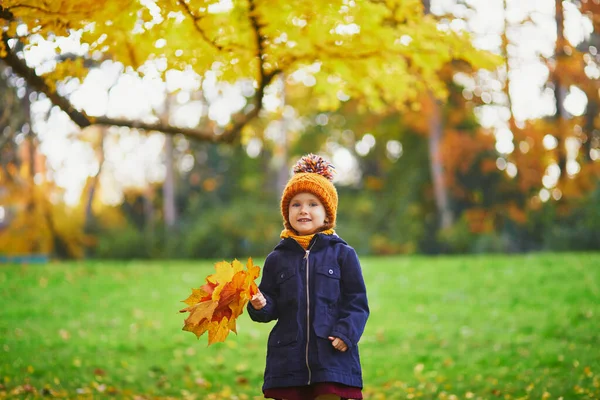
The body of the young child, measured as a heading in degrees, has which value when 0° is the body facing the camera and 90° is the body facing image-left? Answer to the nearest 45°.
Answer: approximately 0°

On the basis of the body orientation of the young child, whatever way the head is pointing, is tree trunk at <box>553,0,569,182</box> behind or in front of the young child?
behind

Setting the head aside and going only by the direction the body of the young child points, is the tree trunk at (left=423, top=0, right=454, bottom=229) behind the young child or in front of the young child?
behind

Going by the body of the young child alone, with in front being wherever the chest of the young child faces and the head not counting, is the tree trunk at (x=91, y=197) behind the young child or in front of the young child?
behind

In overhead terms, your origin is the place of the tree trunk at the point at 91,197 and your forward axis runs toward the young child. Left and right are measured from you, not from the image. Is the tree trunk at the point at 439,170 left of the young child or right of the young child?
left

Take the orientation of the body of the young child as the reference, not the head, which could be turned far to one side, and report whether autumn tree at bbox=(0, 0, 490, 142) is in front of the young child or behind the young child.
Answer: behind
